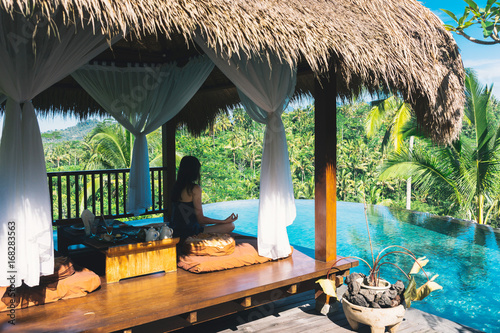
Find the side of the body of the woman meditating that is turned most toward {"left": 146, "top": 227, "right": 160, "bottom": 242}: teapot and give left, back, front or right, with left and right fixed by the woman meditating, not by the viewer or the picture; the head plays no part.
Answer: back

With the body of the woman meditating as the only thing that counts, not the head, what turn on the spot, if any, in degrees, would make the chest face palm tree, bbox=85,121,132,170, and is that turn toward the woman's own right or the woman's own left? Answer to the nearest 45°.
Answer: approximately 45° to the woman's own left

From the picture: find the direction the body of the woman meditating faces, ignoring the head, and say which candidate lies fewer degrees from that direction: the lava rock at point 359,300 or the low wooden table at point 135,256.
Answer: the lava rock

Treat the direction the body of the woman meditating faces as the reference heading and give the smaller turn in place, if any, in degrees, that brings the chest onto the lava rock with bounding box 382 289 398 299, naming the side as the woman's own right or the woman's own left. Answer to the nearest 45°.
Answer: approximately 90° to the woman's own right

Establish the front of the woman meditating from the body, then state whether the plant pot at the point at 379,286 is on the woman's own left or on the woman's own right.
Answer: on the woman's own right

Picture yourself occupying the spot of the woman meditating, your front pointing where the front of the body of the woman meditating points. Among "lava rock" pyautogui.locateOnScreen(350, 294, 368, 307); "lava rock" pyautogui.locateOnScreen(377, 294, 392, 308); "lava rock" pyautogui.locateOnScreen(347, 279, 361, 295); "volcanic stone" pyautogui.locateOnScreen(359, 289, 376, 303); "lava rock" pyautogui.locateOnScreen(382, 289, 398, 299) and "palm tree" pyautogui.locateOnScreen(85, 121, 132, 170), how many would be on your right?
5

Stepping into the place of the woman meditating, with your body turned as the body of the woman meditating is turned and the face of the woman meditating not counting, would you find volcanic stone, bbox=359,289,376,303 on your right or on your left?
on your right

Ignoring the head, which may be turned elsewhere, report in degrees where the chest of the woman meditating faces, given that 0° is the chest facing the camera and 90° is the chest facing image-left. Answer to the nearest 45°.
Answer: approximately 225°

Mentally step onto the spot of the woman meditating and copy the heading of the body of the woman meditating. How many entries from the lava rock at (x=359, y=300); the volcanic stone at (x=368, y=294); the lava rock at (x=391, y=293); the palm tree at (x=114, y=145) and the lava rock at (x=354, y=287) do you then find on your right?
4

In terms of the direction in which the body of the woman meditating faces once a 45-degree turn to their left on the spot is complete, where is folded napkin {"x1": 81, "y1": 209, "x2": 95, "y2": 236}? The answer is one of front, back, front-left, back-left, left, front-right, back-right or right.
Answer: left

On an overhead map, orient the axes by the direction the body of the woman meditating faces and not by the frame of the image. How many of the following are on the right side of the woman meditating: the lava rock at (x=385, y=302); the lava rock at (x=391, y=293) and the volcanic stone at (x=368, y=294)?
3

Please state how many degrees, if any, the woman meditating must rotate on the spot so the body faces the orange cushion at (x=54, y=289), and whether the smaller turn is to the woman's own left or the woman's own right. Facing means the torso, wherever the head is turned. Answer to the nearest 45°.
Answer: approximately 180°
